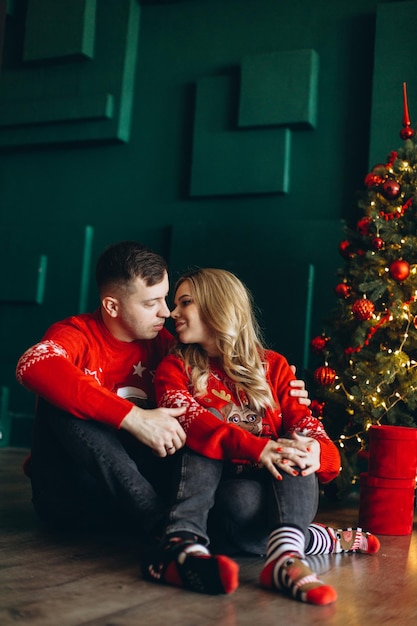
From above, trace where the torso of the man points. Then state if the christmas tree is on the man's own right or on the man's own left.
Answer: on the man's own left

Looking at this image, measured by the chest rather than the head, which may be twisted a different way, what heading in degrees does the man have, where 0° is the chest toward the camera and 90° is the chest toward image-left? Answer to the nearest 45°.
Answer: approximately 315°
